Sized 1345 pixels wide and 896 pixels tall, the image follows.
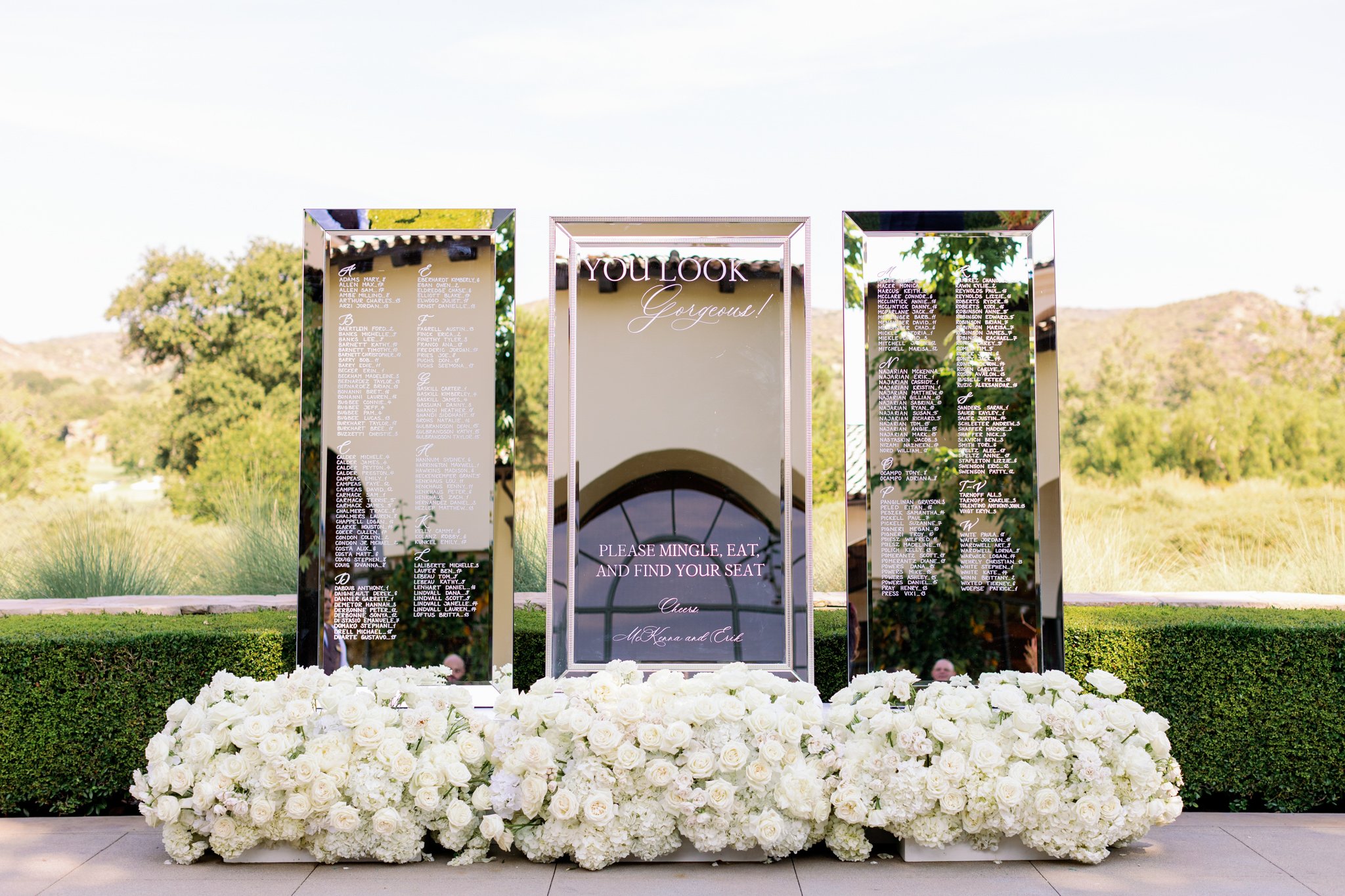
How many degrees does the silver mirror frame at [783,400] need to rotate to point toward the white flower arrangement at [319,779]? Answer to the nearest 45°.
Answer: approximately 45° to its right

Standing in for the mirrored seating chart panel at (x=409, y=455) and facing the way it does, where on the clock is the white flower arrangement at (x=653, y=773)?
The white flower arrangement is roughly at 11 o'clock from the mirrored seating chart panel.

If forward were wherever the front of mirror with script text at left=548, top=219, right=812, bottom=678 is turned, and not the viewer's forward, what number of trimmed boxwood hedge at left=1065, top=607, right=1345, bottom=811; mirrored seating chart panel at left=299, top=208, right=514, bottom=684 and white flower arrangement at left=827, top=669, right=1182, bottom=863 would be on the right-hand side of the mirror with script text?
1

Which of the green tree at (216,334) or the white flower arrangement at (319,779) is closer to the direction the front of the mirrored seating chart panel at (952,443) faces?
the white flower arrangement

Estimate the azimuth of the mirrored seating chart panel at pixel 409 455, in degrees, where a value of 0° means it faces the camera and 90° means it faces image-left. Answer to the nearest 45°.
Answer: approximately 0°

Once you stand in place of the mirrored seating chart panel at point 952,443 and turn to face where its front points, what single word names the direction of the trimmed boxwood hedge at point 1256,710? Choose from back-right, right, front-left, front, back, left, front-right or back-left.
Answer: left

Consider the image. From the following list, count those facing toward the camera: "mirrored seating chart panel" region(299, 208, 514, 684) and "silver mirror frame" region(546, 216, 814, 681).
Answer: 2

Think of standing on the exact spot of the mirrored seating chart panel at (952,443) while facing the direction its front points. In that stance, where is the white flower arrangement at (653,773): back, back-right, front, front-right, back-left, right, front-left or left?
front-right

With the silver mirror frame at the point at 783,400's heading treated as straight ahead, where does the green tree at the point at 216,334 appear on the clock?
The green tree is roughly at 5 o'clock from the silver mirror frame.

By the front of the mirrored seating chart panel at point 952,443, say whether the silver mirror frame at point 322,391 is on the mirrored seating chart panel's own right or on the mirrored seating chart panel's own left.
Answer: on the mirrored seating chart panel's own right

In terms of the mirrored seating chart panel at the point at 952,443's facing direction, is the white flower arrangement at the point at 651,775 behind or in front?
in front

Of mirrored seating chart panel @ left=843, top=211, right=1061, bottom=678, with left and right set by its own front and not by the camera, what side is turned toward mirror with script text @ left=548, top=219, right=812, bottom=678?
right

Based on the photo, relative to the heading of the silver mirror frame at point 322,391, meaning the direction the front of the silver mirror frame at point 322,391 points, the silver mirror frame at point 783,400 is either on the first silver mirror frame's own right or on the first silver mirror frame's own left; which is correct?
on the first silver mirror frame's own left
